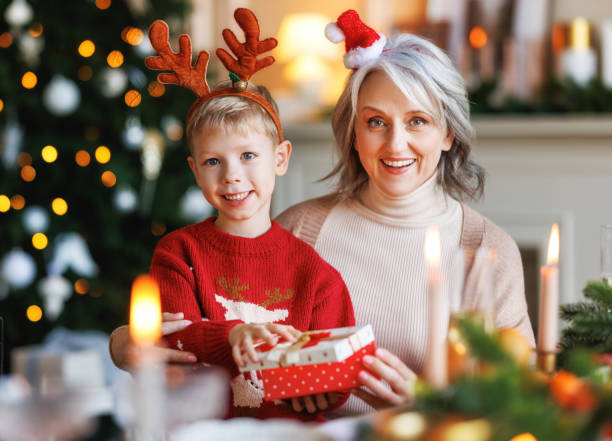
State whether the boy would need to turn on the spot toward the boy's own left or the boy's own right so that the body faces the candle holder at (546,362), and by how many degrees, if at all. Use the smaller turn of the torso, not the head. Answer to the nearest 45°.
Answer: approximately 45° to the boy's own left

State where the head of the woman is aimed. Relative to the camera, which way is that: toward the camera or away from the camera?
toward the camera

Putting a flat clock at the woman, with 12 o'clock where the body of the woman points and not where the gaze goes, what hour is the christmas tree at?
The christmas tree is roughly at 5 o'clock from the woman.

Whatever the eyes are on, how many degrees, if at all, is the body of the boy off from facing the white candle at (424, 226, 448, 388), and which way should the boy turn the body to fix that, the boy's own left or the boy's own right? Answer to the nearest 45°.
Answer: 0° — they already face it

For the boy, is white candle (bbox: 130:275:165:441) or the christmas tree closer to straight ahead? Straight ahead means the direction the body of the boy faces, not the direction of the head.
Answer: the white candle

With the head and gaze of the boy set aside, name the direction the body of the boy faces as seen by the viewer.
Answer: toward the camera

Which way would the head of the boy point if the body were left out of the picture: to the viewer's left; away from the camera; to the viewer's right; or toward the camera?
toward the camera

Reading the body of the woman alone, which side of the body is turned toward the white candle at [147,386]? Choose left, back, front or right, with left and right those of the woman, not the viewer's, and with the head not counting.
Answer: front

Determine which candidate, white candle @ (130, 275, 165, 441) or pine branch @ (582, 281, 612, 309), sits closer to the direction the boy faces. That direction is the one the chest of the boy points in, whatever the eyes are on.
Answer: the white candle

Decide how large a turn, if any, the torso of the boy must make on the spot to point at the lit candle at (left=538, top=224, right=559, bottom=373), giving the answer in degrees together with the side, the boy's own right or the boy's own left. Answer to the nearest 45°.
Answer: approximately 45° to the boy's own left

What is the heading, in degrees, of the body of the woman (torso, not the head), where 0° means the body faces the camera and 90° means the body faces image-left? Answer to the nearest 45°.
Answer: approximately 0°

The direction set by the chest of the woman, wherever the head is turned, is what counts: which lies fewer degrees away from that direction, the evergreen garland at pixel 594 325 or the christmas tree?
the evergreen garland
